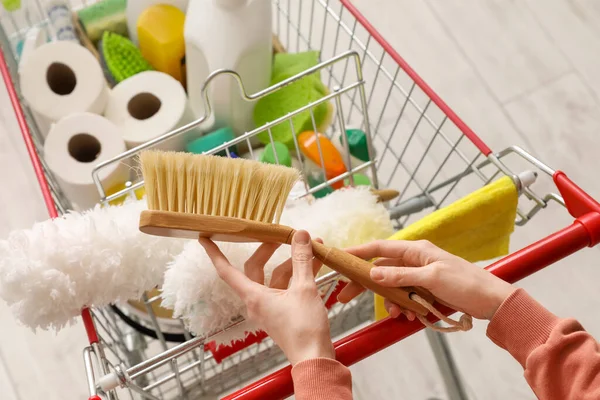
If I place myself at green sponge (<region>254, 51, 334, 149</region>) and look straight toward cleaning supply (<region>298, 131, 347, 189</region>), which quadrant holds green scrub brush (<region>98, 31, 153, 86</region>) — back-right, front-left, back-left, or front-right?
back-right

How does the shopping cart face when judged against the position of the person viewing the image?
facing away from the viewer and to the left of the viewer
